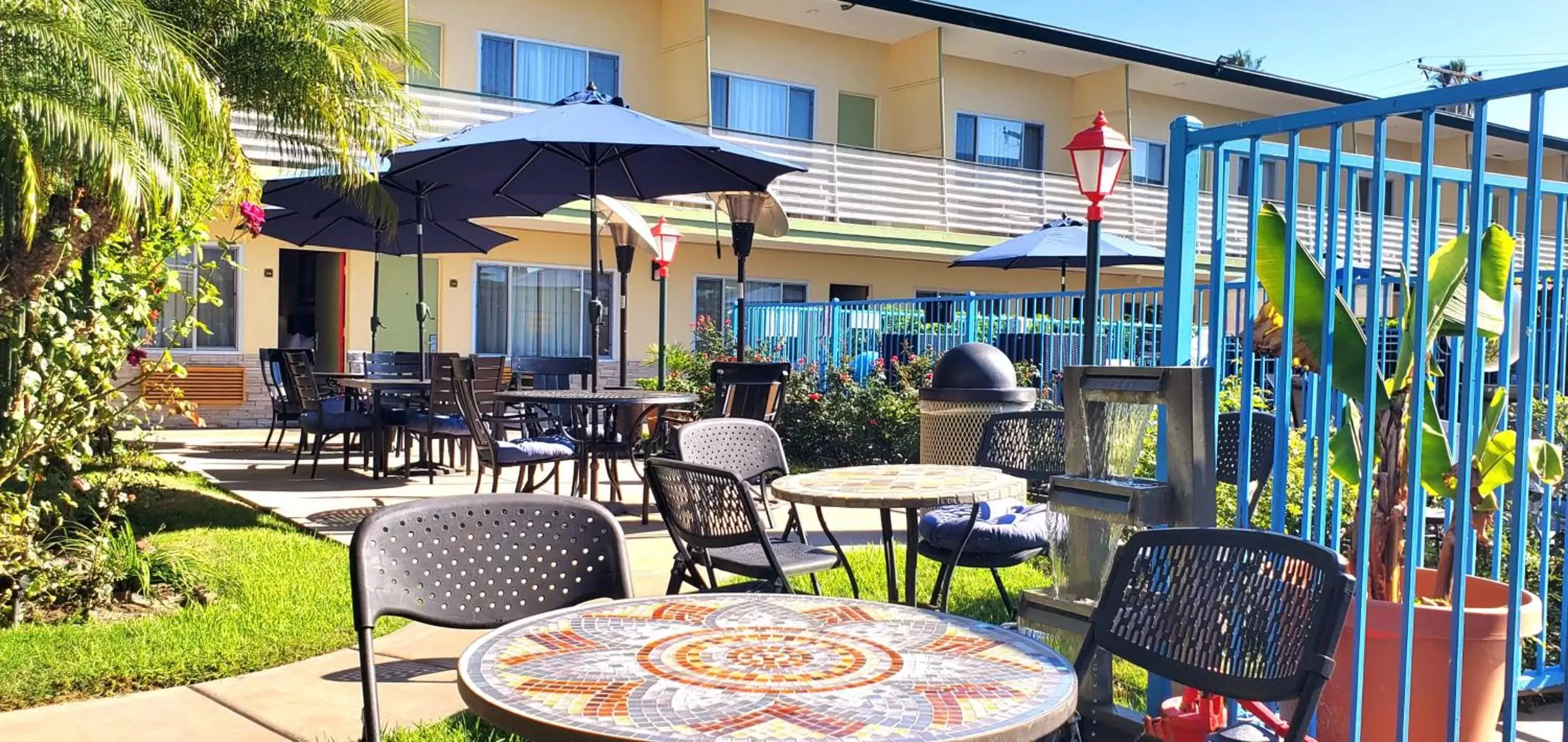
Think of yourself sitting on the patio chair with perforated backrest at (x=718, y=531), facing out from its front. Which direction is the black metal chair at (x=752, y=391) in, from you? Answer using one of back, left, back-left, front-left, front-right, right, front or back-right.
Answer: front-left

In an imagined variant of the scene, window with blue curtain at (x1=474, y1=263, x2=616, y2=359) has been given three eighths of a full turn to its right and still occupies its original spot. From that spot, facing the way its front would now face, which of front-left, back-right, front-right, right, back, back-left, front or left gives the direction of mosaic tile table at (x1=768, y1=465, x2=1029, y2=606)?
back-left

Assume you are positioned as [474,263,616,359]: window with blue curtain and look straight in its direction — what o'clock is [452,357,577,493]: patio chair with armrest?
The patio chair with armrest is roughly at 12 o'clock from the window with blue curtain.

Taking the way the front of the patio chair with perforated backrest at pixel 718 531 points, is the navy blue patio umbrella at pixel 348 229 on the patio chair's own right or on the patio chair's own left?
on the patio chair's own left

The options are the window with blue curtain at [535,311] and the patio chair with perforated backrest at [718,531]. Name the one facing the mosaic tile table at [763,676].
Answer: the window with blue curtain

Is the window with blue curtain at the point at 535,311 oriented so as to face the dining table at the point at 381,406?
yes

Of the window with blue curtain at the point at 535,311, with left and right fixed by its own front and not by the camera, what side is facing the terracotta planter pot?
front

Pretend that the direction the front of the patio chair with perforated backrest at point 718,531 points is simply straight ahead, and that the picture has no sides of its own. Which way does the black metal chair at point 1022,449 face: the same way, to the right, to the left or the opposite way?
the opposite way

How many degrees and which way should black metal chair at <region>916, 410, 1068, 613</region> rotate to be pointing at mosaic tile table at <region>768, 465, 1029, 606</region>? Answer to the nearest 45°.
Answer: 0° — it already faces it

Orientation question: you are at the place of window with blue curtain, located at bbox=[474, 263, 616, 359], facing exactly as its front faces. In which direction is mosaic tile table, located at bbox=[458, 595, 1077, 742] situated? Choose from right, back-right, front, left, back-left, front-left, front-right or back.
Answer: front

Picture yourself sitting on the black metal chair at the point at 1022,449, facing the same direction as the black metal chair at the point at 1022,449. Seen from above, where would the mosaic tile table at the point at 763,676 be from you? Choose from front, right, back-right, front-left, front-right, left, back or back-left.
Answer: front-left

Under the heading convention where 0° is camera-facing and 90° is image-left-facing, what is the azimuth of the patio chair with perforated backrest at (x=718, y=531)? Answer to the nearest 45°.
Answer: approximately 225°

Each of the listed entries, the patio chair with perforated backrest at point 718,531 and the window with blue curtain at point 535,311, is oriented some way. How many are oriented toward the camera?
1

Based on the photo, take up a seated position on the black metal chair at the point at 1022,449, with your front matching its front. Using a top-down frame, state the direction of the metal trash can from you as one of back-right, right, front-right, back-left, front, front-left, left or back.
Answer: back-right

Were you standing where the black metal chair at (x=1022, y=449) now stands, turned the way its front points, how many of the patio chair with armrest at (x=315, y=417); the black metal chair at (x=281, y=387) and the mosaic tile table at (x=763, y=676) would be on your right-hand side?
2

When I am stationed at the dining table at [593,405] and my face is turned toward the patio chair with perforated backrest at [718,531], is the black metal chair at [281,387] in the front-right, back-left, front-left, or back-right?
back-right

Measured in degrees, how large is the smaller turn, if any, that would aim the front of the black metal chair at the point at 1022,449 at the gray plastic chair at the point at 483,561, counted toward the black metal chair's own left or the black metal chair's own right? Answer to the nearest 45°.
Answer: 0° — it already faces it

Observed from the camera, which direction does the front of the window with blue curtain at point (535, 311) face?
facing the viewer

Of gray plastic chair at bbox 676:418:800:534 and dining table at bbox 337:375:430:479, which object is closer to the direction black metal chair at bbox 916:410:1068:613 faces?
the gray plastic chair

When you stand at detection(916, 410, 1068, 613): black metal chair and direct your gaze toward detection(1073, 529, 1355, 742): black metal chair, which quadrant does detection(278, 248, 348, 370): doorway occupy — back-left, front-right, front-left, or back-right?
back-right
